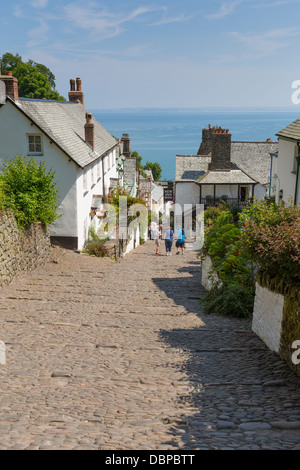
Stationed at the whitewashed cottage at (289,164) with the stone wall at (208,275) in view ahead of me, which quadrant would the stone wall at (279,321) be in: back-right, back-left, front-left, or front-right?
front-left

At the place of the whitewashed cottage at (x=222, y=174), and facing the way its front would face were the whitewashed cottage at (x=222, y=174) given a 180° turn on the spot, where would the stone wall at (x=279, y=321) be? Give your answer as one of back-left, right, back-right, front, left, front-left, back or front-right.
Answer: back

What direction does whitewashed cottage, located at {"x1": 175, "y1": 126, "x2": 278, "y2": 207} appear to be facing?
toward the camera

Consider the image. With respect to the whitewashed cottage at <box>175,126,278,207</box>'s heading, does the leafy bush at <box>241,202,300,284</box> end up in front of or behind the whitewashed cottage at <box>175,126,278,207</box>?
in front

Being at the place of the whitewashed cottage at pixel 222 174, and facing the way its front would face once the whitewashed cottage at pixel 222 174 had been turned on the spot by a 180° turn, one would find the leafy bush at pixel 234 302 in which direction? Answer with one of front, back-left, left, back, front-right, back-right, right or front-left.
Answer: back

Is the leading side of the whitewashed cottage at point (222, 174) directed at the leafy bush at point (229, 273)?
yes

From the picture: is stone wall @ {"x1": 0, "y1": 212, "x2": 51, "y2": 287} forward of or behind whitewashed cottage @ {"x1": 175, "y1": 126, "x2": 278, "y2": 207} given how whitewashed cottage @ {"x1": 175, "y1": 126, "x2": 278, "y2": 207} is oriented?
forward

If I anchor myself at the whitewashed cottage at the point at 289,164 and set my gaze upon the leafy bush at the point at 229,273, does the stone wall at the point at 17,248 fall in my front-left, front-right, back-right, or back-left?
front-right

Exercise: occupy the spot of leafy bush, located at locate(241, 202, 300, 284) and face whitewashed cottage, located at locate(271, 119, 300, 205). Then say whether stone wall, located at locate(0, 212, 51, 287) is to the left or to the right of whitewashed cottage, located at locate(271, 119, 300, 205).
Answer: left

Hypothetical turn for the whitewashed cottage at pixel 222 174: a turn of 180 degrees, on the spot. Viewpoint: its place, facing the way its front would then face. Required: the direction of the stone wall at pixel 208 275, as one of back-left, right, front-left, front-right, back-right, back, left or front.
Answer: back

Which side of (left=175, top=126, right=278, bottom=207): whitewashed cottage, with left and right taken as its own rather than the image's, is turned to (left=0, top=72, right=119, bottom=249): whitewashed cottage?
front
